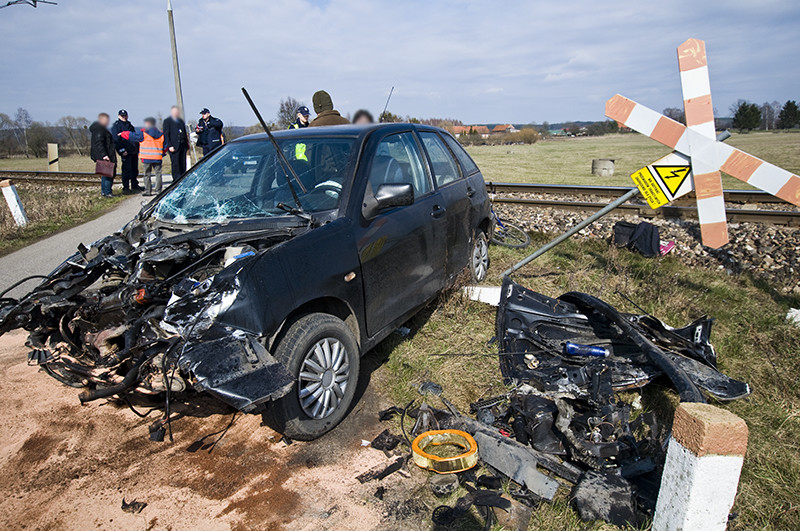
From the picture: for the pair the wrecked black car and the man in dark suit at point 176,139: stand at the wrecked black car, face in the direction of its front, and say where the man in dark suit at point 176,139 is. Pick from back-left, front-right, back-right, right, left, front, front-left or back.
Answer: back-right

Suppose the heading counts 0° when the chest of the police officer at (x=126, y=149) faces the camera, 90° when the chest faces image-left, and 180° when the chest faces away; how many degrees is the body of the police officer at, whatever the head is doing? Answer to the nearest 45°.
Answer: approximately 315°

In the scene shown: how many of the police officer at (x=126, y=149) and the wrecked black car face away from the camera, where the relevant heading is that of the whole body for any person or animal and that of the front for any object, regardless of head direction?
0

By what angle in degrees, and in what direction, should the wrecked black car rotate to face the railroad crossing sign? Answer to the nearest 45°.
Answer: approximately 135° to its left

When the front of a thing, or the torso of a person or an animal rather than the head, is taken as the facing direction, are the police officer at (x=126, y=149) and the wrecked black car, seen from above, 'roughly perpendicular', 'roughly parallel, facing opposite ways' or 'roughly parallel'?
roughly perpendicular

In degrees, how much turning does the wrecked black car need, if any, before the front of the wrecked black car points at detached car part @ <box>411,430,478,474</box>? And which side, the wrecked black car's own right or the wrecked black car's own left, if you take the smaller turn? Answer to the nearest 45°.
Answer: approximately 90° to the wrecked black car's own left

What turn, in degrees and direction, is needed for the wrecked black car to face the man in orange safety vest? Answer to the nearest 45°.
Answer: approximately 135° to its right

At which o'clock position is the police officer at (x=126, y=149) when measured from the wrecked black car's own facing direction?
The police officer is roughly at 4 o'clock from the wrecked black car.

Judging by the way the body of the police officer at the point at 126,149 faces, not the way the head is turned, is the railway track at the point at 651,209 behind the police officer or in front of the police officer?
in front
